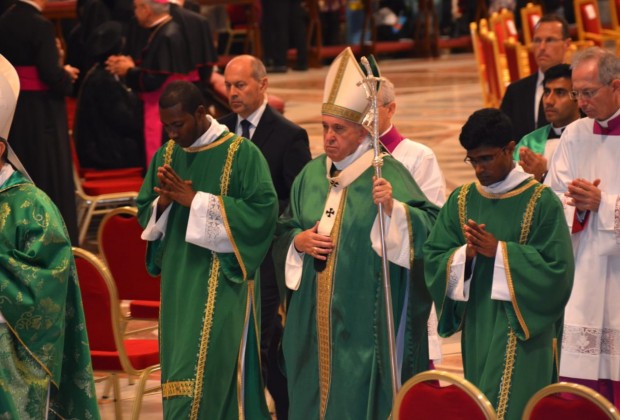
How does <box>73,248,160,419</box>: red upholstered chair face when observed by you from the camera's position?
facing away from the viewer and to the right of the viewer

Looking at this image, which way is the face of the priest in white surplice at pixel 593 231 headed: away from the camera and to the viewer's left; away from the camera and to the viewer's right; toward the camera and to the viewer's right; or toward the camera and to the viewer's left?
toward the camera and to the viewer's left

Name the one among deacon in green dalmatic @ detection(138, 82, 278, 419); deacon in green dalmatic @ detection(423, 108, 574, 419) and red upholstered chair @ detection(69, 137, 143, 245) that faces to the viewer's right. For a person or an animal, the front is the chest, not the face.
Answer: the red upholstered chair

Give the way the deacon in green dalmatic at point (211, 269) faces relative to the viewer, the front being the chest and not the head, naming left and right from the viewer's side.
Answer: facing the viewer and to the left of the viewer

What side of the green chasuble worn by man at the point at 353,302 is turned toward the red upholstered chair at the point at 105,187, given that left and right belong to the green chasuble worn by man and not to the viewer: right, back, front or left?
right

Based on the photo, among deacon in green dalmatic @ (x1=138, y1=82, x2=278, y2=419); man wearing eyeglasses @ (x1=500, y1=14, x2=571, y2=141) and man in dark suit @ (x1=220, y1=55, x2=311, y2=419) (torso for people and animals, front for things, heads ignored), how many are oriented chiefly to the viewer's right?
0

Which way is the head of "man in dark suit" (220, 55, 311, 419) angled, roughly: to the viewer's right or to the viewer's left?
to the viewer's left

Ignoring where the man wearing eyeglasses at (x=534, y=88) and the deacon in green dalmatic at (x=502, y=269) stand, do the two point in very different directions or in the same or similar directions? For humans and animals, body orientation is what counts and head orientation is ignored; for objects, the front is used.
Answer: same or similar directions

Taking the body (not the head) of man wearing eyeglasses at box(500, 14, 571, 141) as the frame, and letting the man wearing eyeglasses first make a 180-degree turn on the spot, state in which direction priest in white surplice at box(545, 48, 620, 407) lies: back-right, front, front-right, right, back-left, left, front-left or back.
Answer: back-right

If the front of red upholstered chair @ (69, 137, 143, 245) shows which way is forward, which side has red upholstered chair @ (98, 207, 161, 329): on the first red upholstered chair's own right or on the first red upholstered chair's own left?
on the first red upholstered chair's own right

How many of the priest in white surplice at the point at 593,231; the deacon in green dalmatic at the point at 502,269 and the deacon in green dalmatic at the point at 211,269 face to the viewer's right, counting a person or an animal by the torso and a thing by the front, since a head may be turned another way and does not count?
0

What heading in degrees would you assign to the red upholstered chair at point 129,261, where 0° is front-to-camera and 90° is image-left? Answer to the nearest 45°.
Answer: approximately 315°

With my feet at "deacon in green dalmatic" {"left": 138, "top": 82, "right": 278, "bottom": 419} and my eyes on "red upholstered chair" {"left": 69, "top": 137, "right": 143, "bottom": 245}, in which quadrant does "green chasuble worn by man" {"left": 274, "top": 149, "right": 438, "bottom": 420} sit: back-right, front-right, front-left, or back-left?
back-right

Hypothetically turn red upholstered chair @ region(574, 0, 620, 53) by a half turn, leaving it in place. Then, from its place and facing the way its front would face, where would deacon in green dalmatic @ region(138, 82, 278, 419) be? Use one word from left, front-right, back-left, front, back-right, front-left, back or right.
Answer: back-left

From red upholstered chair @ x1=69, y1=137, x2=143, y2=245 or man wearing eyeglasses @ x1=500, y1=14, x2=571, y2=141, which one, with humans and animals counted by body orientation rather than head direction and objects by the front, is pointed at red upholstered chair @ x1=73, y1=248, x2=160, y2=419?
the man wearing eyeglasses
